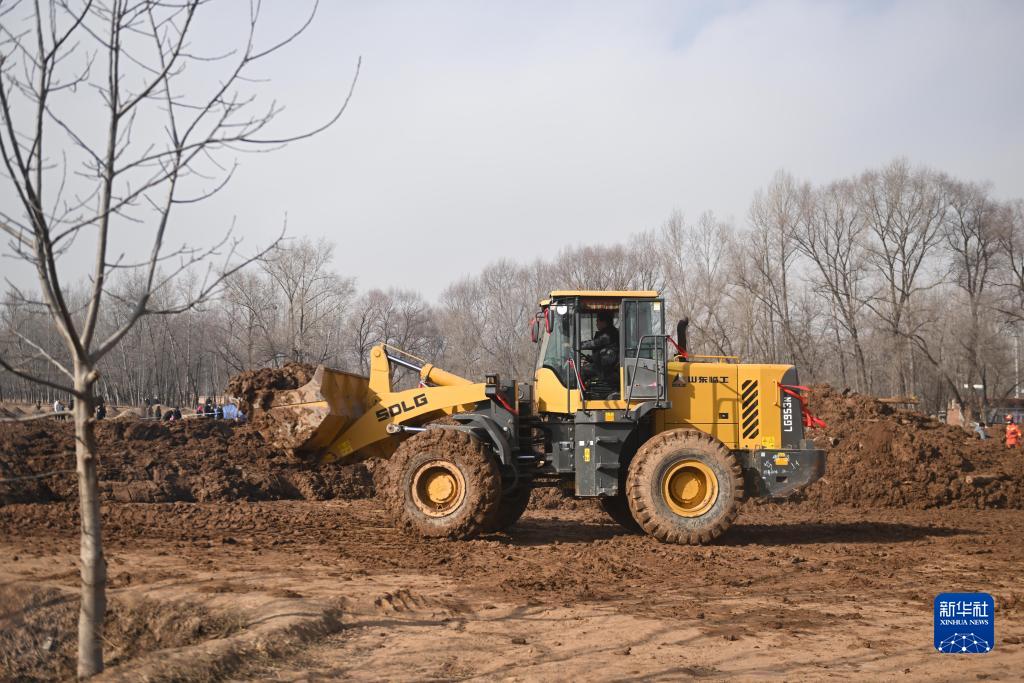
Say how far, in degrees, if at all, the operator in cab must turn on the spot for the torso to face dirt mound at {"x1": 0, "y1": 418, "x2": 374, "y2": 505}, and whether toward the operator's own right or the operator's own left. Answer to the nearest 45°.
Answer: approximately 45° to the operator's own right

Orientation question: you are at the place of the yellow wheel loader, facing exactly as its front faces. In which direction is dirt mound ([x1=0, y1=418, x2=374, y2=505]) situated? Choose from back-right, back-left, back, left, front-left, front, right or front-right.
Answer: front-right

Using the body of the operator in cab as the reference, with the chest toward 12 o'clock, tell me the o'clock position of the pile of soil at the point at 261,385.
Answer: The pile of soil is roughly at 12 o'clock from the operator in cab.

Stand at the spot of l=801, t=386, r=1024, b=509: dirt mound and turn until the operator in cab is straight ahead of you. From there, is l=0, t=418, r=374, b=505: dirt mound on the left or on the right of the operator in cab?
right

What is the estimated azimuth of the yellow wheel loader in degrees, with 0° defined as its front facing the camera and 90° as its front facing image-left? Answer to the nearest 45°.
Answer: approximately 90°

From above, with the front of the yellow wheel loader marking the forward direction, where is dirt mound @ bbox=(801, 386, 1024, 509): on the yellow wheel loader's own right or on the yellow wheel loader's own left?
on the yellow wheel loader's own right

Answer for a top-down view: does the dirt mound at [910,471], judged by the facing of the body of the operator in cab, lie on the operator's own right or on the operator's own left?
on the operator's own right

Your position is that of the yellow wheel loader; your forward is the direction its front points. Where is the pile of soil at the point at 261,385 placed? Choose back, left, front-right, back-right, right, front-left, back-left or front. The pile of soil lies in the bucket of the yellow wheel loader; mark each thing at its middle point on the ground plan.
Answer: front

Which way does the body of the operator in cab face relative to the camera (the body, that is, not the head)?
to the viewer's left
